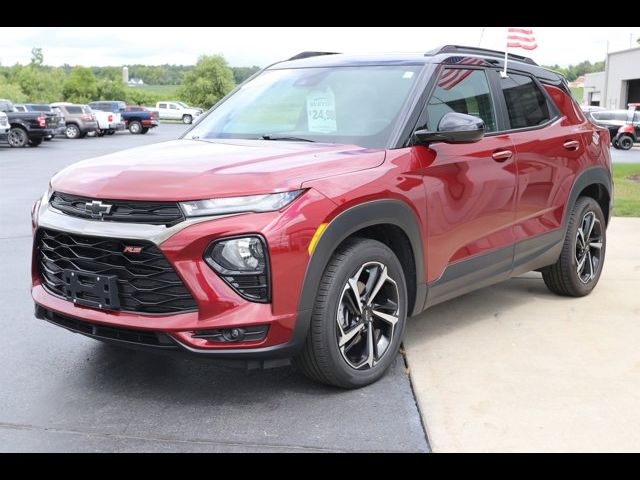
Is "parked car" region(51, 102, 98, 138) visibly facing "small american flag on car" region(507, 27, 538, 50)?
no

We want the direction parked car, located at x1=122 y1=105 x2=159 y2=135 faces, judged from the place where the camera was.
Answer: facing away from the viewer and to the left of the viewer

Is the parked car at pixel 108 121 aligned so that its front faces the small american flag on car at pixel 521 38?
no

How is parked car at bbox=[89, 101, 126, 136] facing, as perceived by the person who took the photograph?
facing away from the viewer and to the left of the viewer

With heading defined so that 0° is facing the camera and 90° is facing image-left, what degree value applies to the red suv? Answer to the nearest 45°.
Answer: approximately 45°

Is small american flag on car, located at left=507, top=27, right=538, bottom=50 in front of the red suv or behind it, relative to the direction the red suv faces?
behind

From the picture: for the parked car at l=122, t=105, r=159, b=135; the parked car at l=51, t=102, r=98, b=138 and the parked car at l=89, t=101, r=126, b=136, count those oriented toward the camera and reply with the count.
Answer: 0

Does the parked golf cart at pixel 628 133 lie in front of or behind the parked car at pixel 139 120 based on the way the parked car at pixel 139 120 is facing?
behind

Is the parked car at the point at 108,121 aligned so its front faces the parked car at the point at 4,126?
no

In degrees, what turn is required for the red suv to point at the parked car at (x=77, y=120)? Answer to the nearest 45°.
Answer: approximately 135° to its right

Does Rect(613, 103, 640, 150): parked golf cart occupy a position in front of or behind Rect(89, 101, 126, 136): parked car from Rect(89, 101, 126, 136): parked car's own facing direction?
behind

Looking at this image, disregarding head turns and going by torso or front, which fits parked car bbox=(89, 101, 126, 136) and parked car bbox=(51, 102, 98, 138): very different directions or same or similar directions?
same or similar directions
